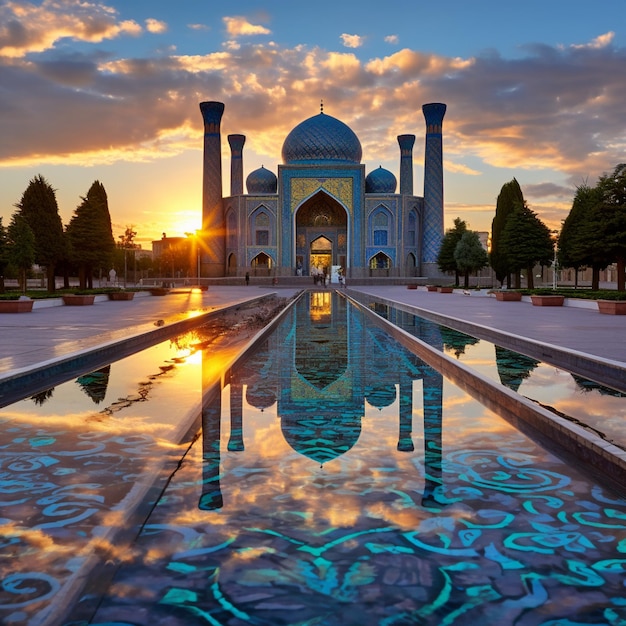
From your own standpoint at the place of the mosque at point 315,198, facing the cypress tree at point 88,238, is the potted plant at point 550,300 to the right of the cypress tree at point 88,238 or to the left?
left

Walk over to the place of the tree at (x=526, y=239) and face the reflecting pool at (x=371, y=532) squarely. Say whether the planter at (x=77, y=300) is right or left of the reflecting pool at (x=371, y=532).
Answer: right

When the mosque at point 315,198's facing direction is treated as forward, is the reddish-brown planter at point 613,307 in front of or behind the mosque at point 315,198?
in front

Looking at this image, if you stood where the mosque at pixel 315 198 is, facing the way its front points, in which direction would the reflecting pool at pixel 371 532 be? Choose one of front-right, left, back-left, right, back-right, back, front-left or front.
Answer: front

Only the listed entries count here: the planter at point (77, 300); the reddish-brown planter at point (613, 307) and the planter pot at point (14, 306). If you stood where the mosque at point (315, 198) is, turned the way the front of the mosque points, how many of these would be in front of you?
3

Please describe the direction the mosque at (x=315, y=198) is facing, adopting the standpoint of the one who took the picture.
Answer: facing the viewer

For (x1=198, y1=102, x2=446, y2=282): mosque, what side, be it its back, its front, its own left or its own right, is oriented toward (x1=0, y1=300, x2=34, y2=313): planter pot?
front

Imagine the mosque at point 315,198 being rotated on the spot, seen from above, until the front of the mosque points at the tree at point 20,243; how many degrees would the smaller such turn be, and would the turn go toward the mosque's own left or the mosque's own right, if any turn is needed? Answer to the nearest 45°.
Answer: approximately 45° to the mosque's own right

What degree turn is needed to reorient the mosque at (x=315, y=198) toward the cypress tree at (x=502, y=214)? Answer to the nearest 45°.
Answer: approximately 45° to its left

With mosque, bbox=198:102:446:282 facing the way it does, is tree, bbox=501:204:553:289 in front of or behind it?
in front

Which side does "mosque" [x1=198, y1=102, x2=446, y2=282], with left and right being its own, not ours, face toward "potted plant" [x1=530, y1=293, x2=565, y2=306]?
front

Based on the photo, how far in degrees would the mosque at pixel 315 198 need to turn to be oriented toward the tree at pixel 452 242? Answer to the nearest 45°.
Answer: approximately 45° to its left

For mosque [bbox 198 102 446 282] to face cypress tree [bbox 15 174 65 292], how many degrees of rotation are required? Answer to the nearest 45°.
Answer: approximately 45° to its right
